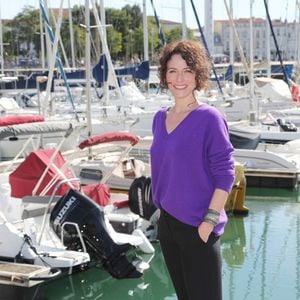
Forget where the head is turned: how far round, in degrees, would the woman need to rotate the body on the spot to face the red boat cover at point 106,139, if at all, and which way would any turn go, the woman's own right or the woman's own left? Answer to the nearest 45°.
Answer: approximately 135° to the woman's own right

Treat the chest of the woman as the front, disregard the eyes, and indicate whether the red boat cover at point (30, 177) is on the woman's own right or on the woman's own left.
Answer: on the woman's own right

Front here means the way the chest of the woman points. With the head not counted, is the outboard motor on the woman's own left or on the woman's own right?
on the woman's own right

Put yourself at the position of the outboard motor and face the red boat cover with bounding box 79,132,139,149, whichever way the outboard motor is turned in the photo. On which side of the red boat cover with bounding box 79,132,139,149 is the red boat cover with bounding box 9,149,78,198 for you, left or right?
left

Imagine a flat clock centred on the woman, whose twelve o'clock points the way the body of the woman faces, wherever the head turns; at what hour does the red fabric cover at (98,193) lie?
The red fabric cover is roughly at 4 o'clock from the woman.
